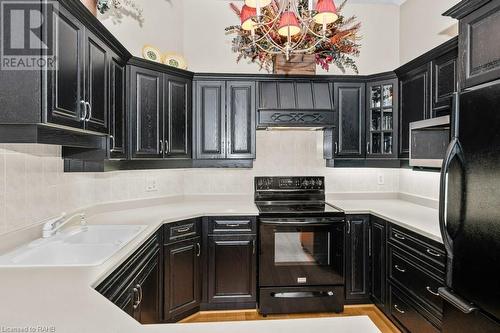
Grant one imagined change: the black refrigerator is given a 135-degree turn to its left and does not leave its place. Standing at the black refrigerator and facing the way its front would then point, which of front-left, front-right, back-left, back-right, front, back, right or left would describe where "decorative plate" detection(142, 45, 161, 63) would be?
back

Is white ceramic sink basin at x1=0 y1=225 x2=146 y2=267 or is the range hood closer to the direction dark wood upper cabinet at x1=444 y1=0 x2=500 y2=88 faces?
the white ceramic sink basin

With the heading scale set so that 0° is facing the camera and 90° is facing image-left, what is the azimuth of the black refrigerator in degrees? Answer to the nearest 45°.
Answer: approximately 45°

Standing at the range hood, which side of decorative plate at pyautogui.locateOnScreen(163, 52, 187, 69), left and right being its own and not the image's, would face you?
left

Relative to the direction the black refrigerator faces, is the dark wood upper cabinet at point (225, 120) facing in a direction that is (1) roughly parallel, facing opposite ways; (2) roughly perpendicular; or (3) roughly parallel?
roughly perpendicular

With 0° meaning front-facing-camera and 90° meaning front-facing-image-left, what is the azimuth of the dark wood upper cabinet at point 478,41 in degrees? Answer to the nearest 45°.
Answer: approximately 45°

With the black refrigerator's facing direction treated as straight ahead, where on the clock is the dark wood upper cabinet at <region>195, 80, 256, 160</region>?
The dark wood upper cabinet is roughly at 2 o'clock from the black refrigerator.

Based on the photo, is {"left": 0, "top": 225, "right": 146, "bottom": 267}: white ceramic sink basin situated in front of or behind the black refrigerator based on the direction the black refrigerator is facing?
in front

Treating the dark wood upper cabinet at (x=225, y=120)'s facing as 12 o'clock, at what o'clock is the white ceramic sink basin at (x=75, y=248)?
The white ceramic sink basin is roughly at 1 o'clock from the dark wood upper cabinet.

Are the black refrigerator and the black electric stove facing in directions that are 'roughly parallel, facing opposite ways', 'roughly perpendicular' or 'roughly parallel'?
roughly perpendicular
